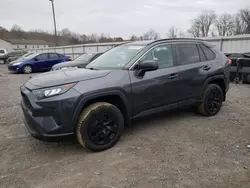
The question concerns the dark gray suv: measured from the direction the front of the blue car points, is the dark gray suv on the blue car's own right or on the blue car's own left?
on the blue car's own left

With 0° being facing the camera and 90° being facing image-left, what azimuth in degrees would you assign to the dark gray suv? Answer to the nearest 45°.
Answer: approximately 45°

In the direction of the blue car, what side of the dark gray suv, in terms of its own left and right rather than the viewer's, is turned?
right

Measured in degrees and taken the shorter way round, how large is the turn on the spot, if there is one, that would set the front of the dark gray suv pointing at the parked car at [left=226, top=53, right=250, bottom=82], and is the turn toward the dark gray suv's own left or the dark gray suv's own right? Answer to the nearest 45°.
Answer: approximately 180°
